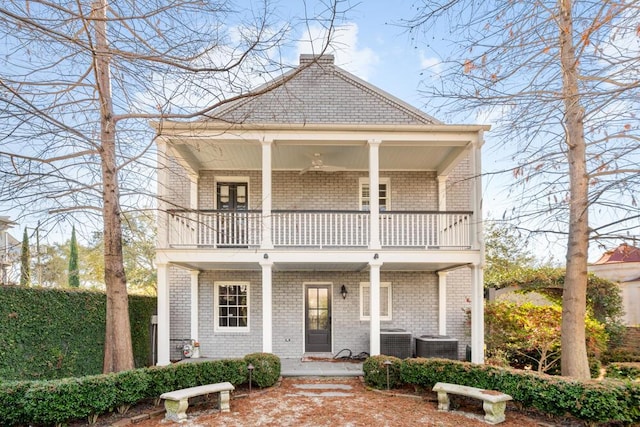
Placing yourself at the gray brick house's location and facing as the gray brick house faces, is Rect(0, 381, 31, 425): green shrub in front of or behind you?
in front

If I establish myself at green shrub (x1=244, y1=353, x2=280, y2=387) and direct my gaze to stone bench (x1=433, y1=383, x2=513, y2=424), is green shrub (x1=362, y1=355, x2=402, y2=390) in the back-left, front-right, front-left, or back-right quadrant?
front-left

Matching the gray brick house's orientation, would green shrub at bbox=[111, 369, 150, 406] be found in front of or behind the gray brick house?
in front

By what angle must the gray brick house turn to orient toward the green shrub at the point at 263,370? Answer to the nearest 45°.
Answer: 0° — it already faces it

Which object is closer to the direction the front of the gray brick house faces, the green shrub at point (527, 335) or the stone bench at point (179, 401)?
the stone bench

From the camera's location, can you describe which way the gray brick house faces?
facing the viewer

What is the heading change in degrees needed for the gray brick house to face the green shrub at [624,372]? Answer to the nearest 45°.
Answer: approximately 45° to its left

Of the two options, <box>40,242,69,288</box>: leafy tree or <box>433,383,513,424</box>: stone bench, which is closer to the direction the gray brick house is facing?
the stone bench

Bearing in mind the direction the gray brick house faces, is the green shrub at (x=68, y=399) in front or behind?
in front

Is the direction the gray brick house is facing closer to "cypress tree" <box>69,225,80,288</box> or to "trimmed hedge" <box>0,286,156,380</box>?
the trimmed hedge

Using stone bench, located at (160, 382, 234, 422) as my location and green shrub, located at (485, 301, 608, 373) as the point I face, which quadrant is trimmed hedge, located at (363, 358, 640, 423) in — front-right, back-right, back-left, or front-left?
front-right
